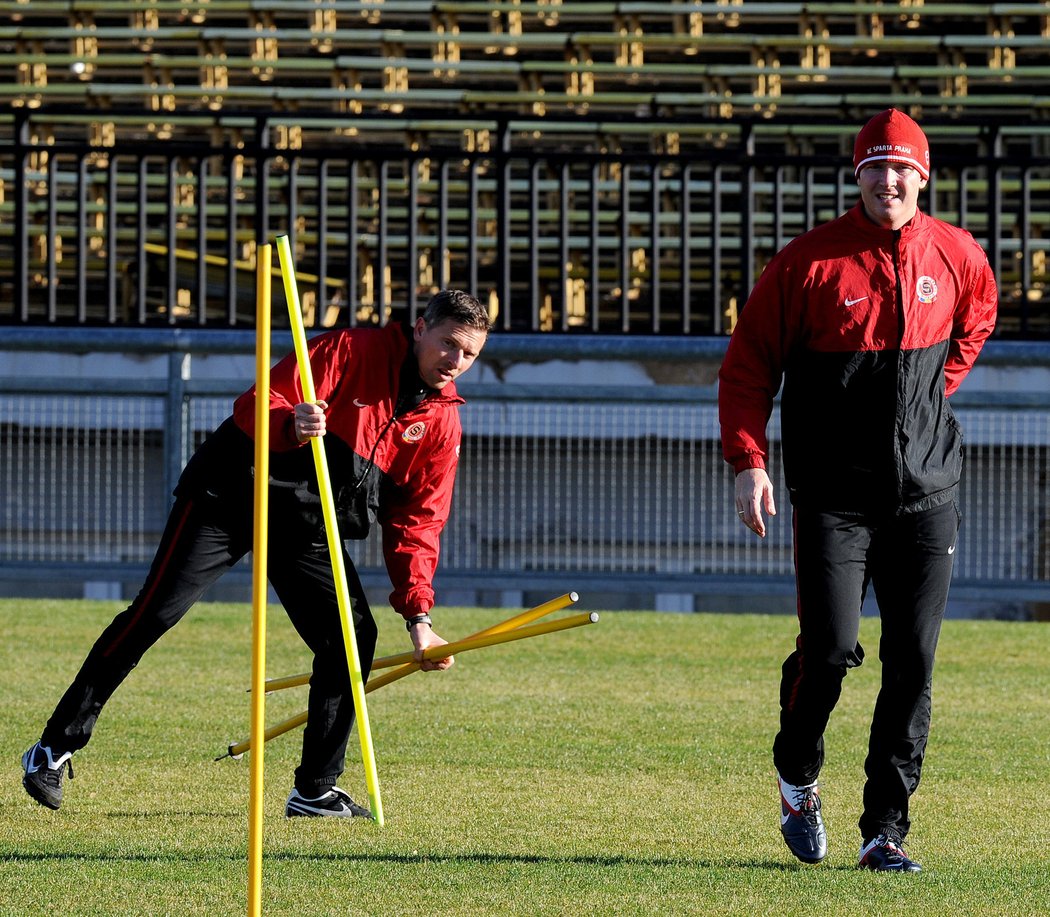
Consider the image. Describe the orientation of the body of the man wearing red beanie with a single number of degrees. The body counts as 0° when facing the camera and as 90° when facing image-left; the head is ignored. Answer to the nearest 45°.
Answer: approximately 0°

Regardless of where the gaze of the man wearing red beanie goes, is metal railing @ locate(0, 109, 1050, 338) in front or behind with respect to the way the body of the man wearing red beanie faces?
behind

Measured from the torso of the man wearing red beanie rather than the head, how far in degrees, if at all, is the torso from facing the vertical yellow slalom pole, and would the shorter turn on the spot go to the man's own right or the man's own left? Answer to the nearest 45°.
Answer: approximately 45° to the man's own right

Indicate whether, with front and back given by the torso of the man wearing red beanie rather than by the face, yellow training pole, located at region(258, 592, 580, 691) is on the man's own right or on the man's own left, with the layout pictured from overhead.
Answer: on the man's own right

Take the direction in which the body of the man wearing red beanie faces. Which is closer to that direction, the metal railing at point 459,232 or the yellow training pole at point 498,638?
the yellow training pole

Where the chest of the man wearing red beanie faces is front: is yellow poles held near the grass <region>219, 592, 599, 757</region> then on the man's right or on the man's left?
on the man's right

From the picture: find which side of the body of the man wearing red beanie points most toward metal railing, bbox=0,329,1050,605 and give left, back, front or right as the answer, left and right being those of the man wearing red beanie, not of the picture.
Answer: back
